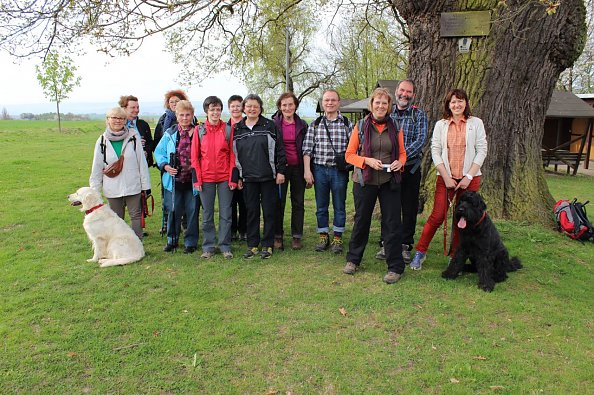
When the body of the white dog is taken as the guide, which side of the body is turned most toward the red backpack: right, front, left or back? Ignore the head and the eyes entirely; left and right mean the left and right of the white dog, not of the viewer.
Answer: back

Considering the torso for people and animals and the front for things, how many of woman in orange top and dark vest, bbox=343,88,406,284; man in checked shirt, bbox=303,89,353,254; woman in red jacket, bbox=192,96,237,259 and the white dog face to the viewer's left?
1

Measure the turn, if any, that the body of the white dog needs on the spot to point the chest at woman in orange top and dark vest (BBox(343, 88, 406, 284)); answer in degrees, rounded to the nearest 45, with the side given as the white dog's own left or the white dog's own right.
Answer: approximately 135° to the white dog's own left

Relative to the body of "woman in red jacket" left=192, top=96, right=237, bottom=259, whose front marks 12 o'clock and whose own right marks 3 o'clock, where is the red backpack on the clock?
The red backpack is roughly at 9 o'clock from the woman in red jacket.

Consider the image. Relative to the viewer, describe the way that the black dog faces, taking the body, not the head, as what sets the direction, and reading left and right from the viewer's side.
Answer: facing the viewer and to the left of the viewer

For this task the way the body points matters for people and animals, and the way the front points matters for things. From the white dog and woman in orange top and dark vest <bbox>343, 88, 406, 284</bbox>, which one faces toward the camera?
the woman in orange top and dark vest

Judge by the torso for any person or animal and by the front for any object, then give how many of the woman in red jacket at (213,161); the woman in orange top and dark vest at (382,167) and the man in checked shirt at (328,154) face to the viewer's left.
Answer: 0

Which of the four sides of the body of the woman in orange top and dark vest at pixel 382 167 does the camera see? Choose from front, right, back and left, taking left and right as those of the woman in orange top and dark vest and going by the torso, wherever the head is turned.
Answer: front

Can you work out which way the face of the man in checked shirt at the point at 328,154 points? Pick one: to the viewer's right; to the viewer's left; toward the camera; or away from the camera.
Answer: toward the camera

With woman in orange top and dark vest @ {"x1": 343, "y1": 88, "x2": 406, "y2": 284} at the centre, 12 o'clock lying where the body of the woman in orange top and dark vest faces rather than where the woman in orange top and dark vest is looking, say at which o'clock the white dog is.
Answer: The white dog is roughly at 3 o'clock from the woman in orange top and dark vest.

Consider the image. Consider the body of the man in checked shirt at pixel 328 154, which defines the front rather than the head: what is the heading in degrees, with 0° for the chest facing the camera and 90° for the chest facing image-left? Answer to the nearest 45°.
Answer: approximately 0°

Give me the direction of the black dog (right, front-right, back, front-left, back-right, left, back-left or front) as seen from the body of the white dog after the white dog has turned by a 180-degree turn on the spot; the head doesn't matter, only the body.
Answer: front-right

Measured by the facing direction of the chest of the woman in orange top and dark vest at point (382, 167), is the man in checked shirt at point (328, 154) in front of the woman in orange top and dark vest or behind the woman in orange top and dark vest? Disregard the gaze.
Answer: behind

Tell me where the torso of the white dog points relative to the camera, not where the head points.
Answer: to the viewer's left

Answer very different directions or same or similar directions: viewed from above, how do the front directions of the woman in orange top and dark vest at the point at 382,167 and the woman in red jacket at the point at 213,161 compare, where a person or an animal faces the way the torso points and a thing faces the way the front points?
same or similar directions

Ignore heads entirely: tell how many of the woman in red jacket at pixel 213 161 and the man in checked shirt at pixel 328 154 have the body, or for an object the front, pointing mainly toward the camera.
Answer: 2

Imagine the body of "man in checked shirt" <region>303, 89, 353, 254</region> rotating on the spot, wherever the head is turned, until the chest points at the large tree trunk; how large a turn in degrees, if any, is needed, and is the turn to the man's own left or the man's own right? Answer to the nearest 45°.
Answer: approximately 135° to the man's own left

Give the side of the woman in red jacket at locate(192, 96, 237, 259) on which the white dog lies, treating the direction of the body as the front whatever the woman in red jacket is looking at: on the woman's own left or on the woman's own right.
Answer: on the woman's own right
